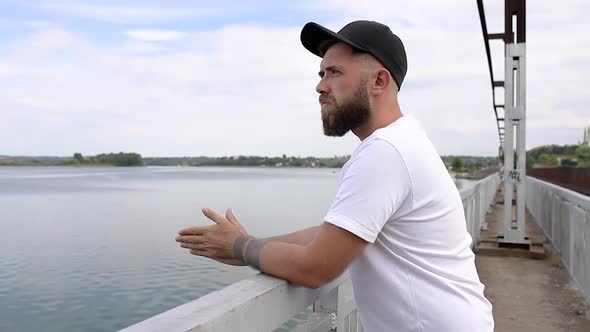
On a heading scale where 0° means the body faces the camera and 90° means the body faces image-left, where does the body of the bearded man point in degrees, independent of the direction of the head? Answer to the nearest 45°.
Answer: approximately 90°

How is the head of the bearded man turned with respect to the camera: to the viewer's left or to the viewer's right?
to the viewer's left
